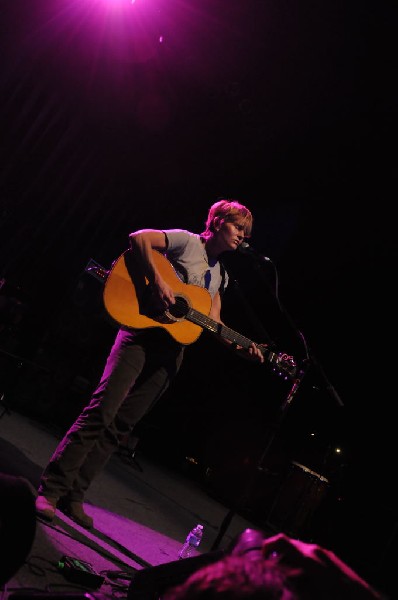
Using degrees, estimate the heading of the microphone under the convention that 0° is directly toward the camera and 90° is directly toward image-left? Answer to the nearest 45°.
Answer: approximately 90°
